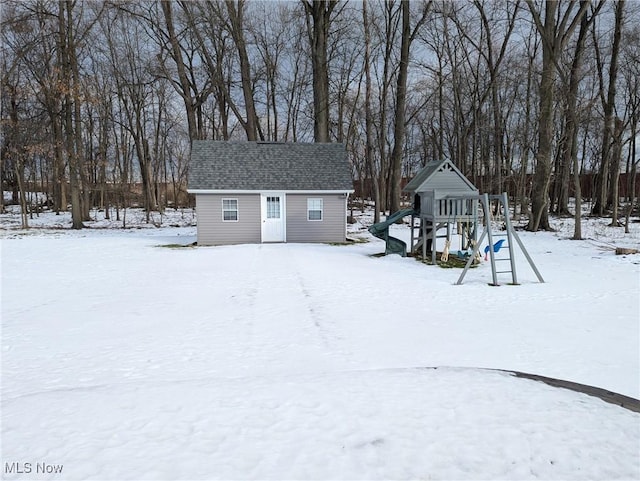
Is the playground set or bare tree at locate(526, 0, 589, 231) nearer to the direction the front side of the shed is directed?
the playground set

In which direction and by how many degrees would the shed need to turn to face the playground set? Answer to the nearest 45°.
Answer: approximately 45° to its left

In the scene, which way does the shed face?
toward the camera

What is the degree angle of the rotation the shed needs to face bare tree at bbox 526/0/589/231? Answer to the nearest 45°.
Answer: approximately 90° to its left
